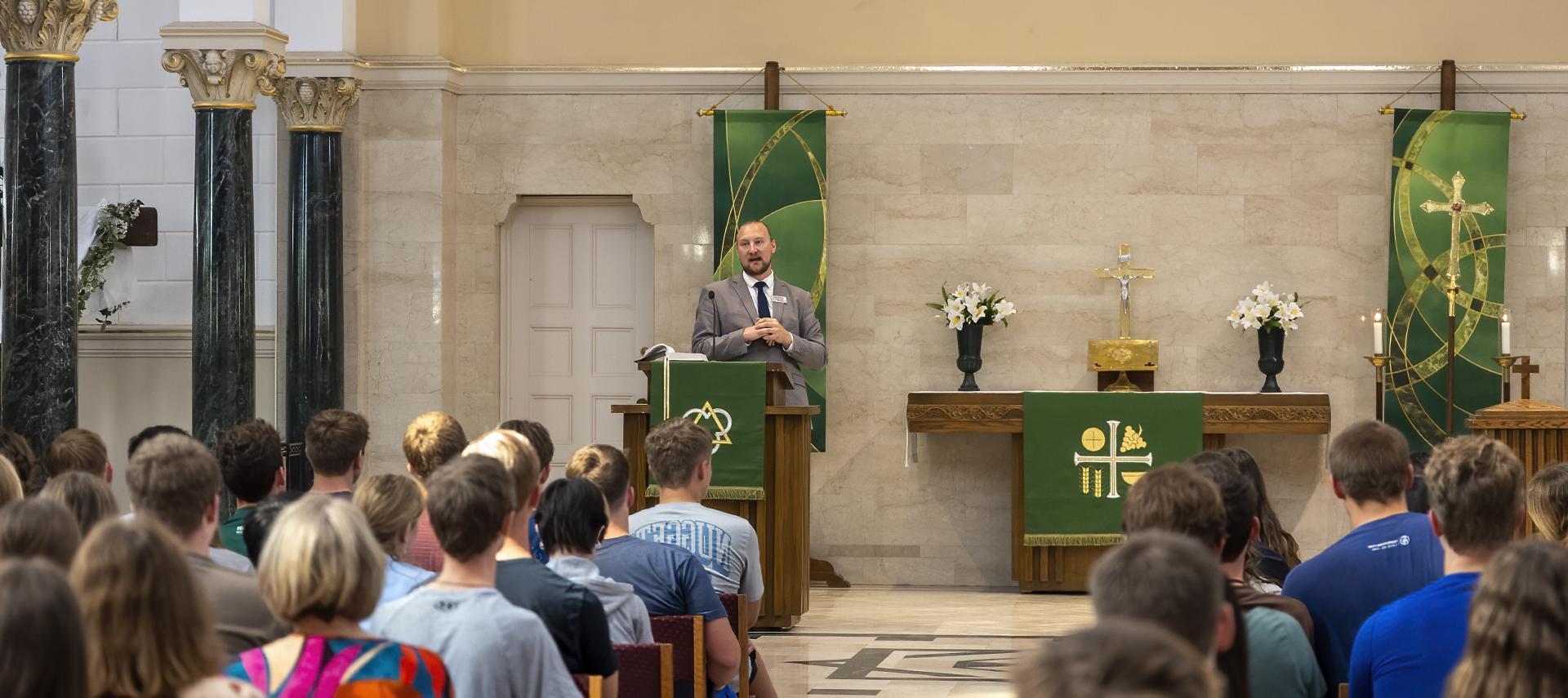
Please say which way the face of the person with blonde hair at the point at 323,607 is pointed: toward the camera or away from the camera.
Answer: away from the camera

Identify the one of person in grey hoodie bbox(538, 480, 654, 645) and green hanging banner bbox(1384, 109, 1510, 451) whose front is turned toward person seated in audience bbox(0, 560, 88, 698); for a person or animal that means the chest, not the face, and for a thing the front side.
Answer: the green hanging banner

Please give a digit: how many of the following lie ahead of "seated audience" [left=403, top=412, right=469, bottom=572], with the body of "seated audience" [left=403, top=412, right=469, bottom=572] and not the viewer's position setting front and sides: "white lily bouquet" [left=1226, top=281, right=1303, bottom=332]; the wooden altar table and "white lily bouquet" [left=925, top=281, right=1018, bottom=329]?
3

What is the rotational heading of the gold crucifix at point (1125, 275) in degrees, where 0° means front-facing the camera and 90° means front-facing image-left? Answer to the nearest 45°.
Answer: approximately 0°

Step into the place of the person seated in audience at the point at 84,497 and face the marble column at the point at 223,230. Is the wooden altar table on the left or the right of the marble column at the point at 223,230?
right

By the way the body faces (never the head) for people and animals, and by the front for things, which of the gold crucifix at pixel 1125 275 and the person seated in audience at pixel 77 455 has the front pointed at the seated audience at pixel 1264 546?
the gold crucifix

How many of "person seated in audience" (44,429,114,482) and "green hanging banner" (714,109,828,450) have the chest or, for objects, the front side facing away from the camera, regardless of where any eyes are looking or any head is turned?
1

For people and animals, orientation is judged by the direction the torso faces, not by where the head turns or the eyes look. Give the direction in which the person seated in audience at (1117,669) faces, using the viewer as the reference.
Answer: facing away from the viewer

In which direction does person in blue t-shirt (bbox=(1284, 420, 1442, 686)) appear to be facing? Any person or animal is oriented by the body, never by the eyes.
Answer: away from the camera

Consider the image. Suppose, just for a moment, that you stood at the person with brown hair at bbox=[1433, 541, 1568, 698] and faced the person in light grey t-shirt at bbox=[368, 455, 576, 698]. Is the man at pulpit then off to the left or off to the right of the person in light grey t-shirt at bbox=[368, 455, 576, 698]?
right

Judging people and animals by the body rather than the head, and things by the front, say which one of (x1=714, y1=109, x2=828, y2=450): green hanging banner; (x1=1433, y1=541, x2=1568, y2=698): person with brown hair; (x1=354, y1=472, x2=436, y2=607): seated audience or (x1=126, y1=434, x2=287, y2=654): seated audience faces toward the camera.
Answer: the green hanging banner

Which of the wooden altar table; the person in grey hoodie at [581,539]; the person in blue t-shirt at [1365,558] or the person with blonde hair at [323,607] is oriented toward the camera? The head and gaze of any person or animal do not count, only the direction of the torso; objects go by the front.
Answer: the wooden altar table

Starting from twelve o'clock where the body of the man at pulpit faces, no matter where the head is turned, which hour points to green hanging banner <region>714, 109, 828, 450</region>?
The green hanging banner is roughly at 6 o'clock from the man at pulpit.

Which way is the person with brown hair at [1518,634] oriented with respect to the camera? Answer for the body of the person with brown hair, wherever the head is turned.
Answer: away from the camera

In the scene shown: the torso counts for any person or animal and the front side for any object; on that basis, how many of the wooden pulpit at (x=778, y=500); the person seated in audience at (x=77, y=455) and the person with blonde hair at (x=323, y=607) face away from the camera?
2
